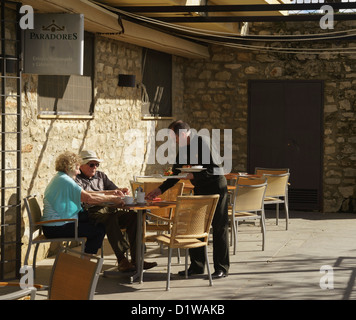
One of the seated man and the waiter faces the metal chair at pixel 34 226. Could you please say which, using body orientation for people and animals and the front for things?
the waiter

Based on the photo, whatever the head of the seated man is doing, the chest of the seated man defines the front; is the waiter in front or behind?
in front

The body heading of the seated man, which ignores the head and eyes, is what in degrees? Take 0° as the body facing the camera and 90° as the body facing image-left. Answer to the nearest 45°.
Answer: approximately 315°

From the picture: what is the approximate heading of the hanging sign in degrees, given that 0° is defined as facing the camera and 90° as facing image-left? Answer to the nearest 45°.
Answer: approximately 0°

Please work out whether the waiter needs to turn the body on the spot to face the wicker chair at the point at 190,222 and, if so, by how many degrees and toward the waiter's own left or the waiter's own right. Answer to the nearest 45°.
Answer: approximately 90° to the waiter's own left

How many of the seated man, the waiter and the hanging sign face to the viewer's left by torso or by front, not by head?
1

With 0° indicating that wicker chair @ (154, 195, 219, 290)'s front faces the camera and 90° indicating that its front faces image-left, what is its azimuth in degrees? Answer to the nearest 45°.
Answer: approximately 135°

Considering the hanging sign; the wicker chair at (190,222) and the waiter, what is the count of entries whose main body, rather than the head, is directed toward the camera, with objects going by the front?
1

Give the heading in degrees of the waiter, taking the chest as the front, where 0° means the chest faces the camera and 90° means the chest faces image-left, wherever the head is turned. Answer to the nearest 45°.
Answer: approximately 90°
